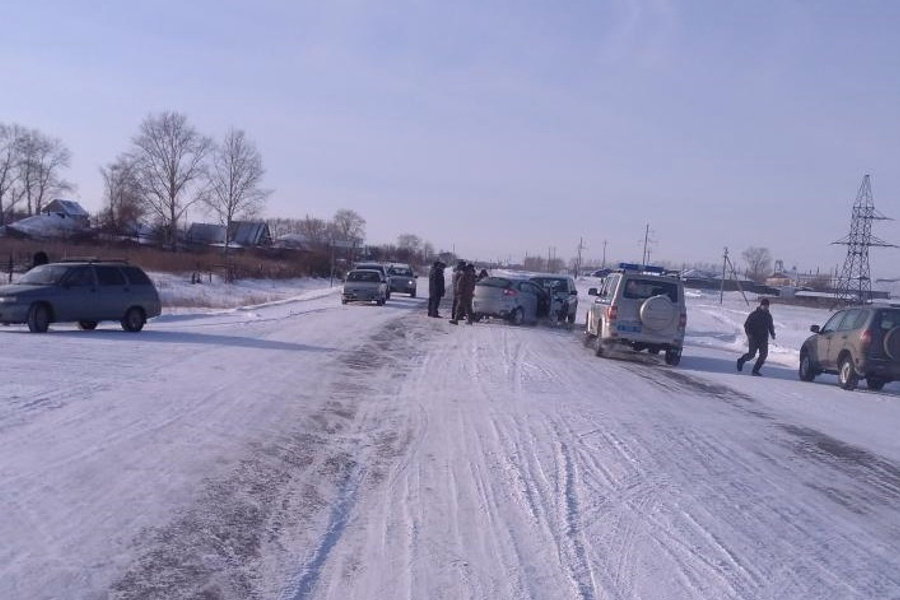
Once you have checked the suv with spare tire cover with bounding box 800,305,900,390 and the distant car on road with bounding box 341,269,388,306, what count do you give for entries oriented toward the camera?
1

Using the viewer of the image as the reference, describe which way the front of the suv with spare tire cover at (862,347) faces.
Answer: facing away from the viewer and to the left of the viewer

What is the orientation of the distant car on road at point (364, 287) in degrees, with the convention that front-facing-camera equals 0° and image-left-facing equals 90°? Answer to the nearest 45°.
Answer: approximately 0°

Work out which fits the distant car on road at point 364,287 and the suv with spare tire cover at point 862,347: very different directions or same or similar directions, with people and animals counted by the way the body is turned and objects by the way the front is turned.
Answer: very different directions

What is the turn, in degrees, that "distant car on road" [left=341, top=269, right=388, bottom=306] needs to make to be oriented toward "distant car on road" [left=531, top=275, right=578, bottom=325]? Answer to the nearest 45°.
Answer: approximately 45° to its left
